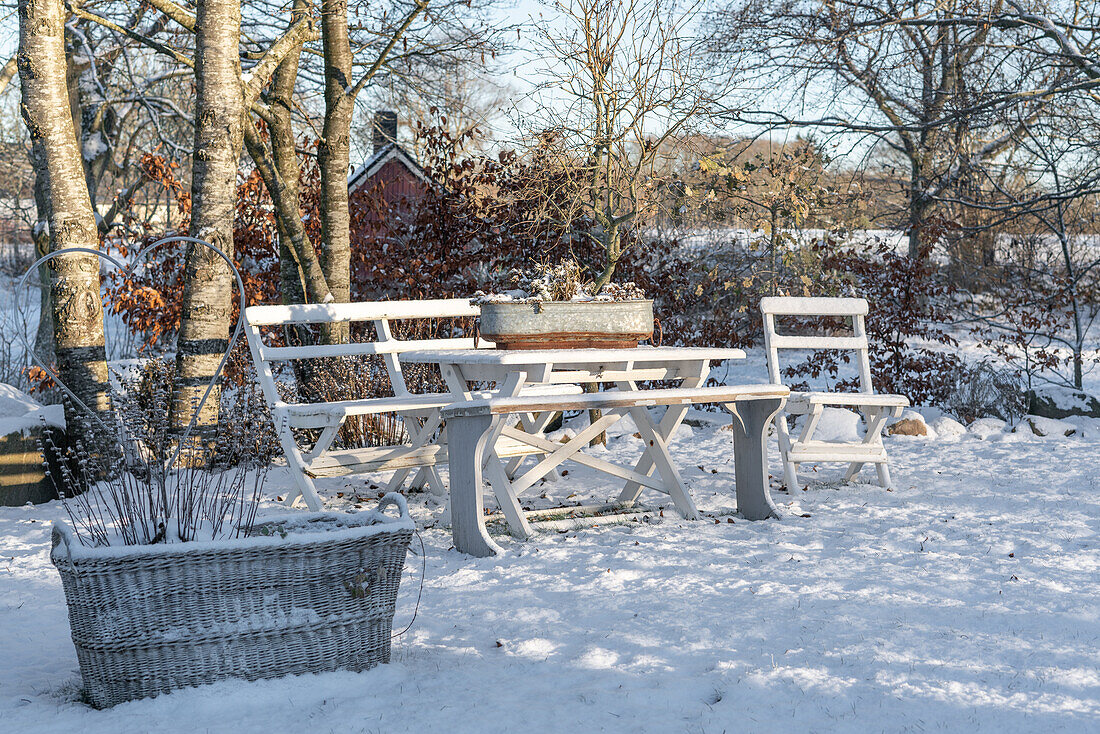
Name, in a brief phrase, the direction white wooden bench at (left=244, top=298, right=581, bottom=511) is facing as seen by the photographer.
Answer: facing the viewer and to the right of the viewer

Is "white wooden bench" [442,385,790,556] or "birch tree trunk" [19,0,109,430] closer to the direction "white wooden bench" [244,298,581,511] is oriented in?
the white wooden bench

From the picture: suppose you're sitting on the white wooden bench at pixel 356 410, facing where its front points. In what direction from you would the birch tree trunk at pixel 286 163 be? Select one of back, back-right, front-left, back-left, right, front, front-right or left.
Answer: back-left

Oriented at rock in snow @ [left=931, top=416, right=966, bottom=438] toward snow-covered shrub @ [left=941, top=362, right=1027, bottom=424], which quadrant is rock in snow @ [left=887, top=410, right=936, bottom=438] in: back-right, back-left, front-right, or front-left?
back-left

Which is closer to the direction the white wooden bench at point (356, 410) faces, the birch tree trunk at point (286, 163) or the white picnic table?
the white picnic table

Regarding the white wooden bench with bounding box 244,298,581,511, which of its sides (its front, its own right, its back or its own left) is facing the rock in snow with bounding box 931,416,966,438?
left

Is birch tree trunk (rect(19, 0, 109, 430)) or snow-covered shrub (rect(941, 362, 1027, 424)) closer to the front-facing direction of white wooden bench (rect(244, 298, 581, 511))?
the snow-covered shrub

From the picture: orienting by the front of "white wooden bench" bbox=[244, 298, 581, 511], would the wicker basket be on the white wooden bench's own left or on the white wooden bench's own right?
on the white wooden bench's own right

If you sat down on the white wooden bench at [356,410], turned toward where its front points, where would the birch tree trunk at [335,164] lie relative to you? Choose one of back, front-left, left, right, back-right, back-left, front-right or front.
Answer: back-left

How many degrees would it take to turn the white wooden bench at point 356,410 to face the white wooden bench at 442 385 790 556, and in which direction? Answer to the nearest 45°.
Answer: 0° — it already faces it

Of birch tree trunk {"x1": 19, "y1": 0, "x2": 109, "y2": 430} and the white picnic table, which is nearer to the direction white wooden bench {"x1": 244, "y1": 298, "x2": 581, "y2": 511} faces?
the white picnic table

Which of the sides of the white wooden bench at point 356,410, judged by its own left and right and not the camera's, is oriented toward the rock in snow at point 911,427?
left

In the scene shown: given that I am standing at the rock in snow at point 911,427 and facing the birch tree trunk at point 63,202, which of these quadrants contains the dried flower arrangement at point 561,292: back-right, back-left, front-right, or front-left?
front-left

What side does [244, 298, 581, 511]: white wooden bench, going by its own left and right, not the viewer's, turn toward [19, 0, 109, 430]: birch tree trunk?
back

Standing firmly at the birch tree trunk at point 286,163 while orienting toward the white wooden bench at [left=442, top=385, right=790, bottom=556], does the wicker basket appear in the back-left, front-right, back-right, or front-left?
front-right
